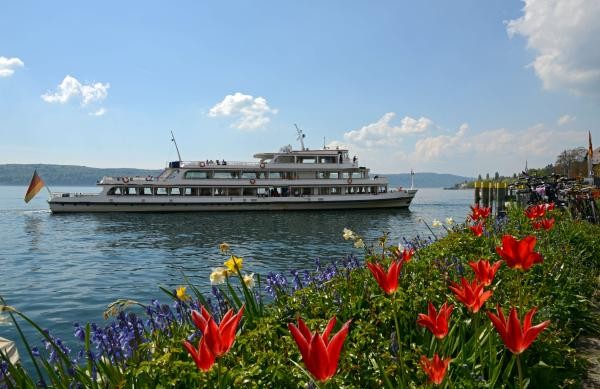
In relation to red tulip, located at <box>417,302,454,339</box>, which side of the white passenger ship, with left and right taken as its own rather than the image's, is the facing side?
right

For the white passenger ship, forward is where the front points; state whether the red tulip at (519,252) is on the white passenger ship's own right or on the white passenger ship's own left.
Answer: on the white passenger ship's own right

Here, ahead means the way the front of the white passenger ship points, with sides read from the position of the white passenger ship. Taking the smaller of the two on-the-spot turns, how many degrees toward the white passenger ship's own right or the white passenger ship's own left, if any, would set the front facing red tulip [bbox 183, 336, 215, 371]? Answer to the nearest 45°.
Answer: approximately 90° to the white passenger ship's own right

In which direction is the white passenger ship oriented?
to the viewer's right

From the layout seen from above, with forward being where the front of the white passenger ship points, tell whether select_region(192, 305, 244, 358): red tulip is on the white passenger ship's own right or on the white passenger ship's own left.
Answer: on the white passenger ship's own right

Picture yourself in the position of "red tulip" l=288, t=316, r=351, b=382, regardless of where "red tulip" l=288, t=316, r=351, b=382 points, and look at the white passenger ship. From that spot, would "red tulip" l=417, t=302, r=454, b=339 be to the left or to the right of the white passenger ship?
right

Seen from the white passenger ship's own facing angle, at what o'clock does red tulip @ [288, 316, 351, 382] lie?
The red tulip is roughly at 3 o'clock from the white passenger ship.

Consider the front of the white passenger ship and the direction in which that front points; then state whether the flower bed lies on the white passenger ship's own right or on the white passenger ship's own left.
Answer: on the white passenger ship's own right

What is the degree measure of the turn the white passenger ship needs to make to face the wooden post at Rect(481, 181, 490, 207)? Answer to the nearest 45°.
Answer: approximately 45° to its right
